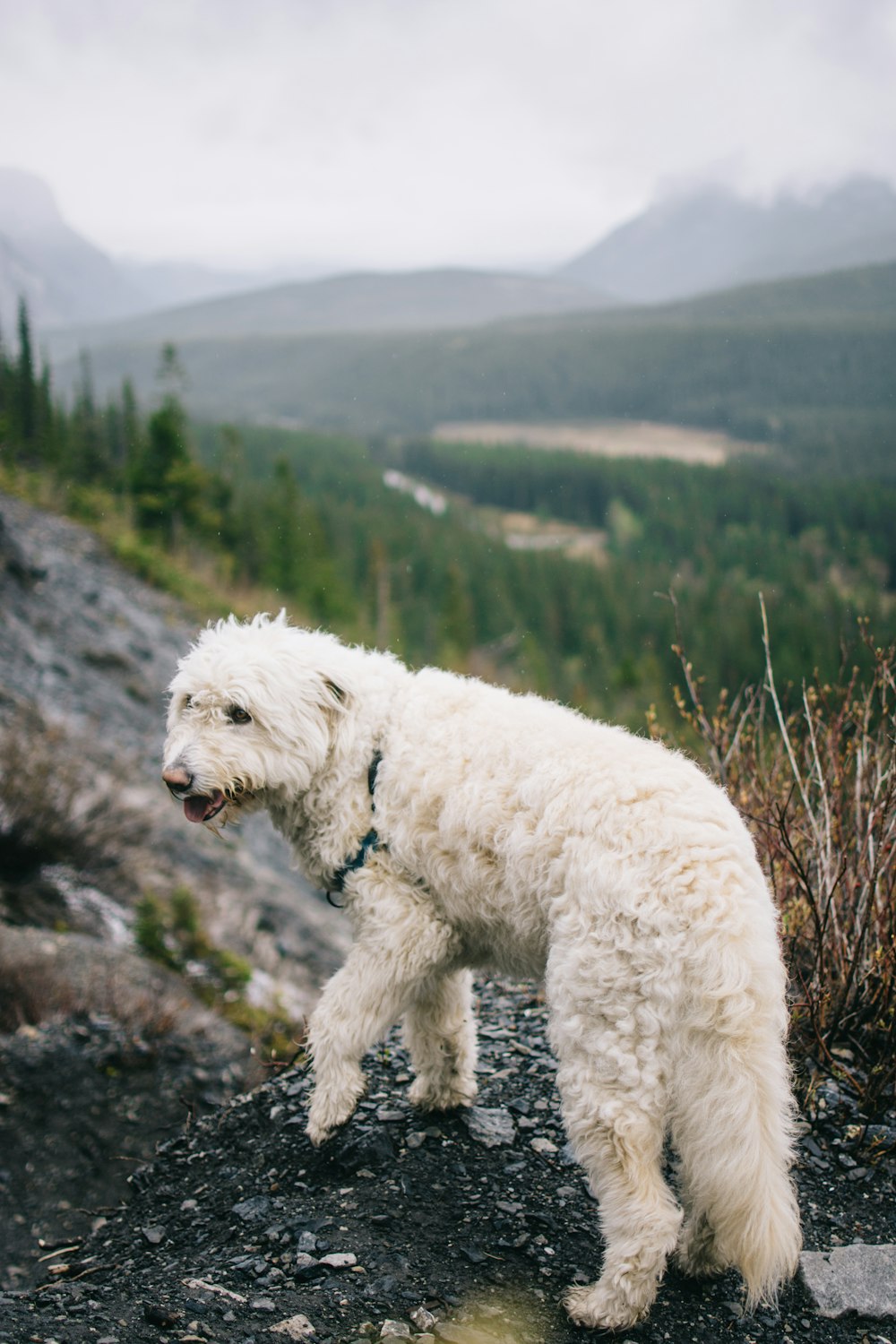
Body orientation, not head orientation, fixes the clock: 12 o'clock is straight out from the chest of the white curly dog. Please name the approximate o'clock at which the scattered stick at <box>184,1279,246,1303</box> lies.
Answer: The scattered stick is roughly at 10 o'clock from the white curly dog.

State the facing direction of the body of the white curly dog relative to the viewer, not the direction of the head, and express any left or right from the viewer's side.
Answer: facing away from the viewer and to the left of the viewer

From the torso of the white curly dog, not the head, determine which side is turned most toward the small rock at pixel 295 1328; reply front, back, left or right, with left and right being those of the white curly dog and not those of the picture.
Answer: left

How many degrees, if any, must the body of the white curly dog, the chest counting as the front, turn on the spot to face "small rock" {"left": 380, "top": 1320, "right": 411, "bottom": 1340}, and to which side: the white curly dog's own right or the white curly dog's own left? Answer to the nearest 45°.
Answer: approximately 90° to the white curly dog's own left

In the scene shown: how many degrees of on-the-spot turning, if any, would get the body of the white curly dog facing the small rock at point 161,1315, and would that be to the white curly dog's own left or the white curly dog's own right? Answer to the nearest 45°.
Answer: approximately 90° to the white curly dog's own left

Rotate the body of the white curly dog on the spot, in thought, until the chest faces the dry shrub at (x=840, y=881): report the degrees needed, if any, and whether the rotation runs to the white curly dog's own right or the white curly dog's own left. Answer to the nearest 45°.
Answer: approximately 90° to the white curly dog's own right
